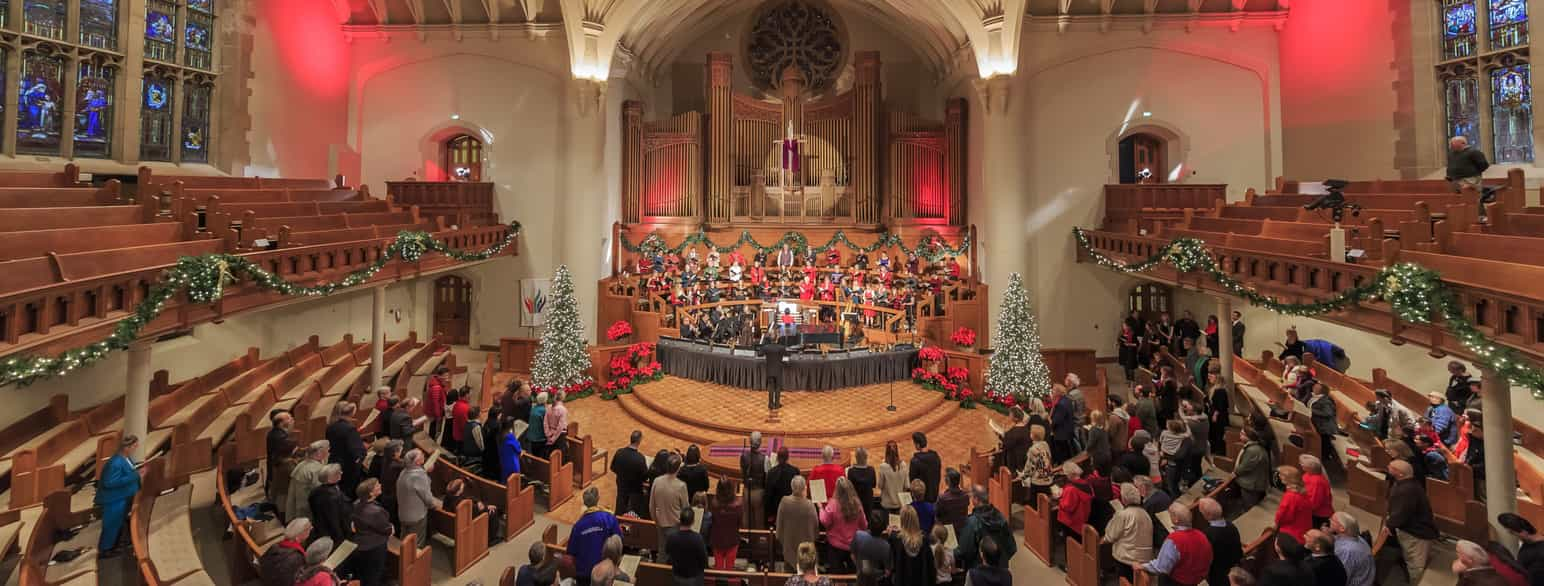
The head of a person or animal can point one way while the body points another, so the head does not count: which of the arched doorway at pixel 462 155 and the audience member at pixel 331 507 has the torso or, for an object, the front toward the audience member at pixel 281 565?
the arched doorway

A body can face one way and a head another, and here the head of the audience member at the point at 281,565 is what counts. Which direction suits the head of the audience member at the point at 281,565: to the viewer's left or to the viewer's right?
to the viewer's right

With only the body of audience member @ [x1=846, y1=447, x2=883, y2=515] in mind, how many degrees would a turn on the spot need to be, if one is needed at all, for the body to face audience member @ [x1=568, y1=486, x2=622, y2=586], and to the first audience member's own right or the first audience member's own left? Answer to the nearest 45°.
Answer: approximately 135° to the first audience member's own left

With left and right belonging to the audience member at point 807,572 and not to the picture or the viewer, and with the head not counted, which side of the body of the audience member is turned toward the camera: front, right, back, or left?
back

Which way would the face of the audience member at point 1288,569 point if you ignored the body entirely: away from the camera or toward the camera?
away from the camera

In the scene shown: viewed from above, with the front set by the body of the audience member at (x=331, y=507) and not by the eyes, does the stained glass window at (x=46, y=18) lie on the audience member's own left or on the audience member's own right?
on the audience member's own left

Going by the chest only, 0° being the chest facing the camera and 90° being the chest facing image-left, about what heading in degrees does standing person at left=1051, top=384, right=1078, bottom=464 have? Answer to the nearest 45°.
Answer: approximately 90°

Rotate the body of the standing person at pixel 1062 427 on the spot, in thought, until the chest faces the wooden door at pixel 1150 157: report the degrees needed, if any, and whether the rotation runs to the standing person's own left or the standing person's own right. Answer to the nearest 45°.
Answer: approximately 90° to the standing person's own right

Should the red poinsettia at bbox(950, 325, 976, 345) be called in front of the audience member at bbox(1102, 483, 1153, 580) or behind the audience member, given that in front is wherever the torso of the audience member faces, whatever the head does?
in front

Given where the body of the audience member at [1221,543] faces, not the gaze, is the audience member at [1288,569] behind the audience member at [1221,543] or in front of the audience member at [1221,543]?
behind

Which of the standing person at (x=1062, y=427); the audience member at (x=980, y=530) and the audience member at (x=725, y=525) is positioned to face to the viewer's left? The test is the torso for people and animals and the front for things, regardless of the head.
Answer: the standing person

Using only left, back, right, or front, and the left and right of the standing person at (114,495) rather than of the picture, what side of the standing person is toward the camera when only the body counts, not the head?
right

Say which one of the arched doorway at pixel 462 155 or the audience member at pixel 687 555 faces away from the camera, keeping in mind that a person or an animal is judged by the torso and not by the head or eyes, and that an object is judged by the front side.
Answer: the audience member

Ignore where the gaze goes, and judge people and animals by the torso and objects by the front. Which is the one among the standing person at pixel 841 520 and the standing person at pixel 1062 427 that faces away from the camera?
the standing person at pixel 841 520
